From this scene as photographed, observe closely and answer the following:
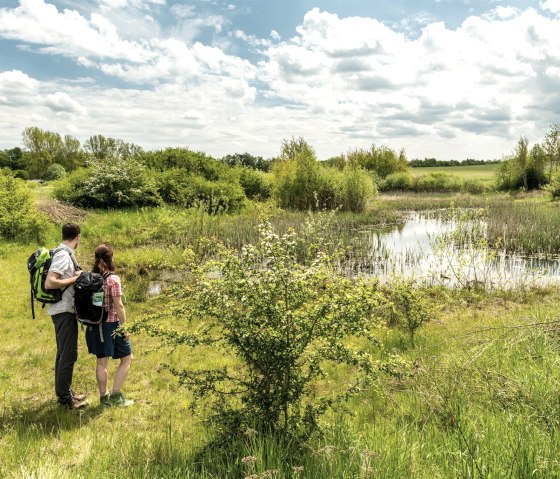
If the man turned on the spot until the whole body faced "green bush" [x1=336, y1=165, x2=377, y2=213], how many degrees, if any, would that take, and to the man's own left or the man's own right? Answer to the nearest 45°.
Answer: approximately 45° to the man's own left

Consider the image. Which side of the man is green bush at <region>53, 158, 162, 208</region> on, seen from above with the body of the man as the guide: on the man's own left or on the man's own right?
on the man's own left

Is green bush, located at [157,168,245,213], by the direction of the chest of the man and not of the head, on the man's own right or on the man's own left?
on the man's own left

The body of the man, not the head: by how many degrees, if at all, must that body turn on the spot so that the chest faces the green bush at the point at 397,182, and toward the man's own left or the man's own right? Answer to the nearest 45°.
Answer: approximately 45° to the man's own left

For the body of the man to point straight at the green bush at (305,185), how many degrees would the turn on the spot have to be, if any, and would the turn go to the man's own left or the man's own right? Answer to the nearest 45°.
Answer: approximately 45° to the man's own left
